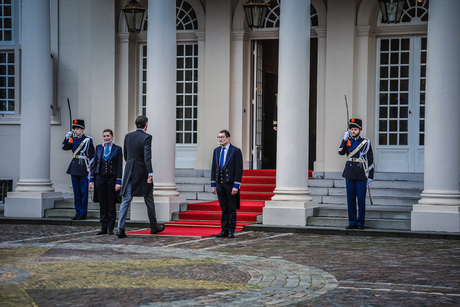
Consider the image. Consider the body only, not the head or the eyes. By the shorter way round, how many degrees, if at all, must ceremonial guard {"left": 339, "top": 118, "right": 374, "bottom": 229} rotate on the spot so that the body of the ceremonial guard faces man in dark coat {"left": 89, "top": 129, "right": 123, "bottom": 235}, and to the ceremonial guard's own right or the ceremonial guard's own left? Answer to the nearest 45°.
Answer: approximately 90° to the ceremonial guard's own right

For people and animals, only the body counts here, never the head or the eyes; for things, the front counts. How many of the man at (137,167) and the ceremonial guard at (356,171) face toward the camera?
1

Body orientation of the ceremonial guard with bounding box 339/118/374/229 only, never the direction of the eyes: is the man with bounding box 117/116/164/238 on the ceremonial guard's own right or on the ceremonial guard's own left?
on the ceremonial guard's own right

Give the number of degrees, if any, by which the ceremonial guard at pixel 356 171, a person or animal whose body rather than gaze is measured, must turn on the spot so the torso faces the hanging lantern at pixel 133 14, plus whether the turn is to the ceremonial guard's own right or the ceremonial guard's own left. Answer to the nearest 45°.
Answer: approximately 135° to the ceremonial guard's own right

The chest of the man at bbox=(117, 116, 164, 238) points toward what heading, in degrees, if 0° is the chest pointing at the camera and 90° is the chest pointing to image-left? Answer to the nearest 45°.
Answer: approximately 225°

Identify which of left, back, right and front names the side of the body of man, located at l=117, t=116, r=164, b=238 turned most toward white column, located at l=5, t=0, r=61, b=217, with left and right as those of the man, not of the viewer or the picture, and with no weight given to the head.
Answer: left

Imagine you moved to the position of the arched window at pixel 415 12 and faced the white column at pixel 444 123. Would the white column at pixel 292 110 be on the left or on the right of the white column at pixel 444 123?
right

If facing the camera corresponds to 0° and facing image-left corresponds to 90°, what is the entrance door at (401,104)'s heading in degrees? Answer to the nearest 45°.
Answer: approximately 0°
